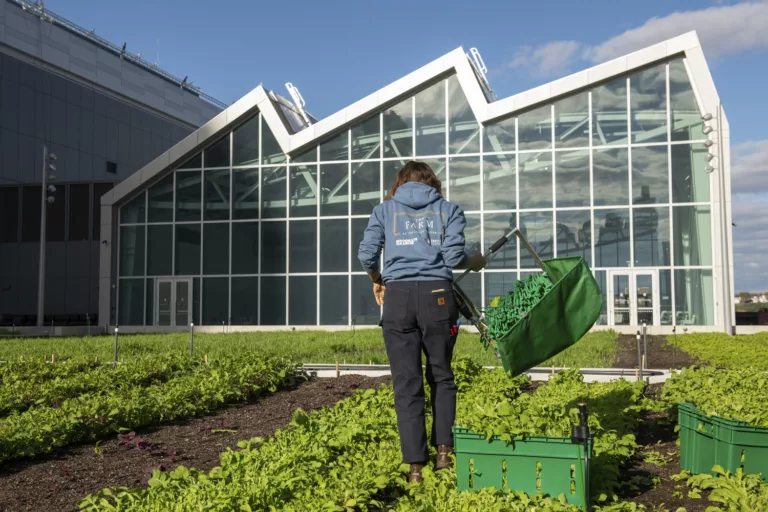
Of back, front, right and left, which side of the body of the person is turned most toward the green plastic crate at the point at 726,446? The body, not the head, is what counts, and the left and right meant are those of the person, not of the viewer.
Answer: right

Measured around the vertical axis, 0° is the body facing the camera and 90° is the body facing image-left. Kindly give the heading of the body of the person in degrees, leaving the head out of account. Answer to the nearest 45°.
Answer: approximately 180°

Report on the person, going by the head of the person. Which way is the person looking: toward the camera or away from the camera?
away from the camera
